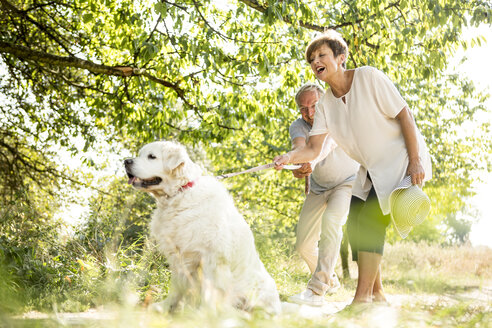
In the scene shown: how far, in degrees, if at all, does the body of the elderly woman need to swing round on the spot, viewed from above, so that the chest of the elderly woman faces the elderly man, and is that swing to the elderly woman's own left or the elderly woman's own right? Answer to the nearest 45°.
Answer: approximately 135° to the elderly woman's own right

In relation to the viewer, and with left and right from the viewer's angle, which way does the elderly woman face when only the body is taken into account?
facing the viewer and to the left of the viewer

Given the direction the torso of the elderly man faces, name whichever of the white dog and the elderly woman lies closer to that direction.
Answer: the white dog

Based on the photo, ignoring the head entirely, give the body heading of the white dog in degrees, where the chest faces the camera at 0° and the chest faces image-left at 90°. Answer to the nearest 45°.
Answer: approximately 90°

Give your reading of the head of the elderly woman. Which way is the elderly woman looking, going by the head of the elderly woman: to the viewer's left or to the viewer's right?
to the viewer's left

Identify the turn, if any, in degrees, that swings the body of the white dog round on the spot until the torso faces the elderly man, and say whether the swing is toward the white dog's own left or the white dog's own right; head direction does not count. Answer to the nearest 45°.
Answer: approximately 135° to the white dog's own right

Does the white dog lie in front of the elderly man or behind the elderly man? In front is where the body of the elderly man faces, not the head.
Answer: in front

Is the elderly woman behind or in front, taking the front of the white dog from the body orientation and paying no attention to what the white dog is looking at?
behind

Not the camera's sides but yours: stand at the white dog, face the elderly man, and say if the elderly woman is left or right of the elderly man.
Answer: right

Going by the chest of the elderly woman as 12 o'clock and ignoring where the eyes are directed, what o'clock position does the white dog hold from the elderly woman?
The white dog is roughly at 1 o'clock from the elderly woman.

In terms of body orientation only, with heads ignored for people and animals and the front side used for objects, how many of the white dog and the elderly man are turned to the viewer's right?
0

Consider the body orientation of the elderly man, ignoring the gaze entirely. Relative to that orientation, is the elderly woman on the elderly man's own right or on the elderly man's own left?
on the elderly man's own left

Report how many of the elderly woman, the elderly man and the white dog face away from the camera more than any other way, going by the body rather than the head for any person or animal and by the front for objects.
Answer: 0
